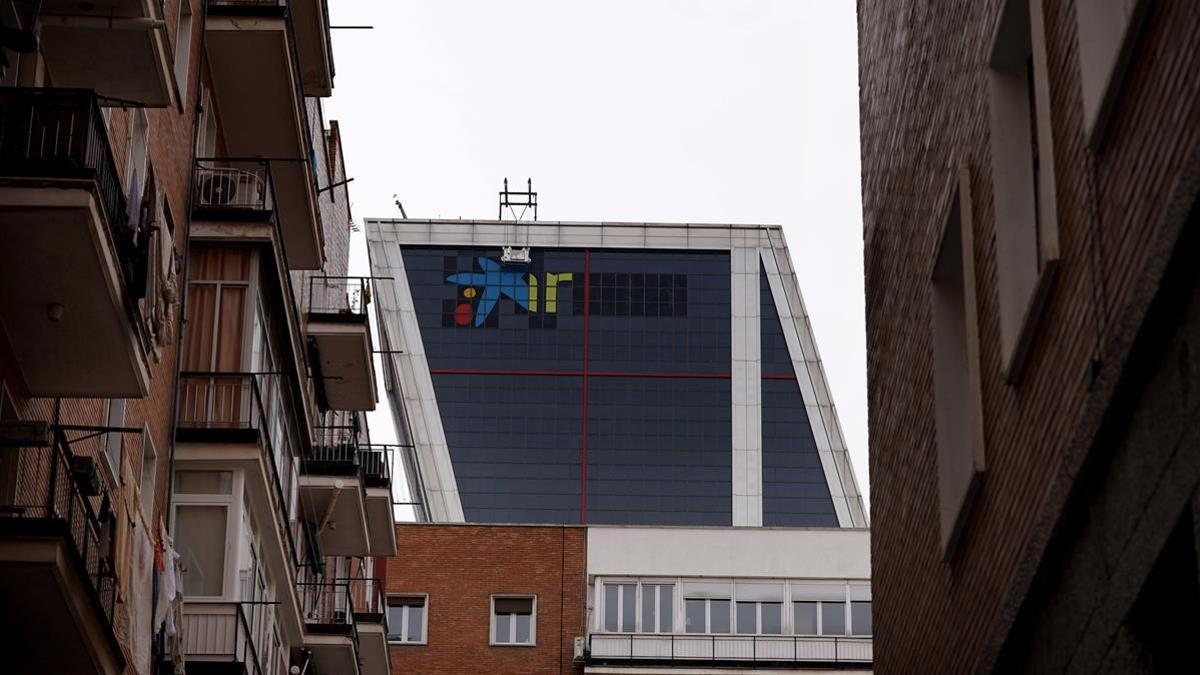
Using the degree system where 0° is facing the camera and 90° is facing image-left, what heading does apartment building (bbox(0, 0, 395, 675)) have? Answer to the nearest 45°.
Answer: approximately 270°

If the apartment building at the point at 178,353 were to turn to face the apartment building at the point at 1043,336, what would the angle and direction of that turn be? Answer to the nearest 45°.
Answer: approximately 45° to its right
